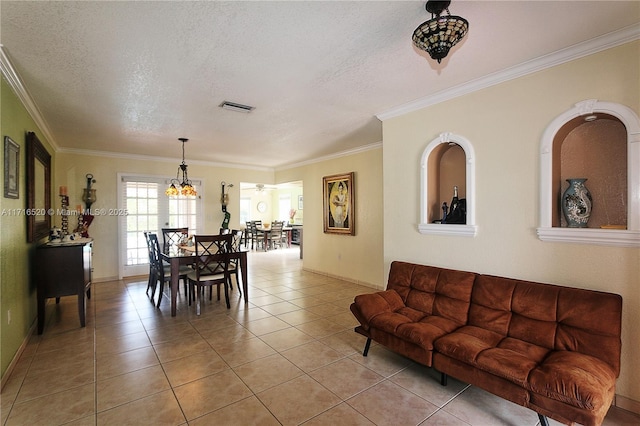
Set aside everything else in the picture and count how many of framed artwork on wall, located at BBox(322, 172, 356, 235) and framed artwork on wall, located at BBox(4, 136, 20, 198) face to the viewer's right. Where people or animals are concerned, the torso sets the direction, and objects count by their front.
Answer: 1

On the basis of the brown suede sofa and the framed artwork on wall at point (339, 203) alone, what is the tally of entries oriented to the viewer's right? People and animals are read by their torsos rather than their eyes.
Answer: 0

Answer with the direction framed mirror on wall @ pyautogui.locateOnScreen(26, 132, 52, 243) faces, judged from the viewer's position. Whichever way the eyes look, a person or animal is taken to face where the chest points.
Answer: facing to the right of the viewer

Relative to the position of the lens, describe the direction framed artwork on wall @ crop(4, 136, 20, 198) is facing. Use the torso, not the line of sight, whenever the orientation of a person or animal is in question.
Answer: facing to the right of the viewer

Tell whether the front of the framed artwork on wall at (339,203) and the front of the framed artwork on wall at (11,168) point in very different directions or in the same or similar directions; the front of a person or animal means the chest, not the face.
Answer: very different directions

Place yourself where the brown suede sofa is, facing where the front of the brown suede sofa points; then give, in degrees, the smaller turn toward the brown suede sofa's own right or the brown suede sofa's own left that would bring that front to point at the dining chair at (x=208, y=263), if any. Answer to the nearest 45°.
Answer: approximately 45° to the brown suede sofa's own right

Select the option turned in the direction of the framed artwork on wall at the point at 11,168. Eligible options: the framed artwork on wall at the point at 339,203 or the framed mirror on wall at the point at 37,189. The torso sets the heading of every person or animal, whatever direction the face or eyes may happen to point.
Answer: the framed artwork on wall at the point at 339,203

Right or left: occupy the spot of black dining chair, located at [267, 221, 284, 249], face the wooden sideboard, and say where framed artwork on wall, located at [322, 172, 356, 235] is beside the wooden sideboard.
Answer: left

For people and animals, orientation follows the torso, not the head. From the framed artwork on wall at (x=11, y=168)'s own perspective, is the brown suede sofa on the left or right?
on its right

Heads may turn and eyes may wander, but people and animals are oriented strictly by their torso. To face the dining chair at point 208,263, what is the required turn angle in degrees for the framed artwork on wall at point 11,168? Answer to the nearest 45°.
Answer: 0° — it already faces it
